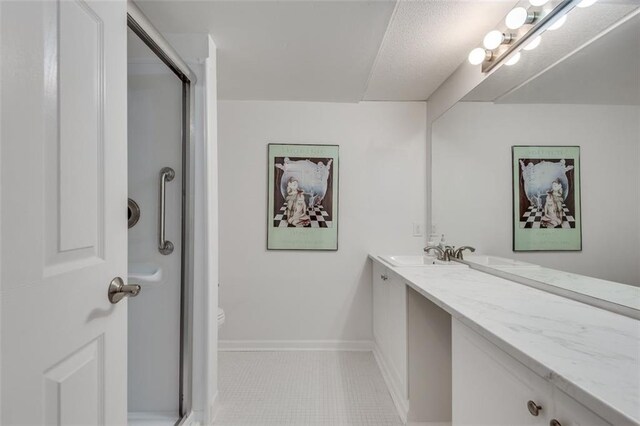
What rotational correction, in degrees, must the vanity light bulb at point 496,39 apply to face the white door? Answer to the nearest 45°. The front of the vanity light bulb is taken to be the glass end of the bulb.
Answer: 0° — it already faces it

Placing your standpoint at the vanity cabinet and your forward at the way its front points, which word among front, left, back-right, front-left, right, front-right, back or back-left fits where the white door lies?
front

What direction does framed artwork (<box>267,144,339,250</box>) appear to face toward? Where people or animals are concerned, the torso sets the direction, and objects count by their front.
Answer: toward the camera

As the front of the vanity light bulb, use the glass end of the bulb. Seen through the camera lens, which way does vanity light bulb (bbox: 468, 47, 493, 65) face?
facing the viewer and to the left of the viewer

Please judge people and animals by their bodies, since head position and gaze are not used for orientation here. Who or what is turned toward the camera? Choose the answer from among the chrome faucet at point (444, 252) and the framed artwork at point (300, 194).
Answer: the framed artwork

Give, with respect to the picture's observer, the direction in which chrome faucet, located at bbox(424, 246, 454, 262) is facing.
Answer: facing to the left of the viewer

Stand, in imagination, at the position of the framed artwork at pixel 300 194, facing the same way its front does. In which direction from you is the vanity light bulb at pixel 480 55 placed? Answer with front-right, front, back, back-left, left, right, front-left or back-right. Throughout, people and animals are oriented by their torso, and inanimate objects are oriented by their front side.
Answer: front-left

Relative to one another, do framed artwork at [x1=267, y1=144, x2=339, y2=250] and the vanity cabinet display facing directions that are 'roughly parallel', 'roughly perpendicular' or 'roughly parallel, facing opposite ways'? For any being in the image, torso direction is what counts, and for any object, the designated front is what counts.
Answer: roughly perpendicular

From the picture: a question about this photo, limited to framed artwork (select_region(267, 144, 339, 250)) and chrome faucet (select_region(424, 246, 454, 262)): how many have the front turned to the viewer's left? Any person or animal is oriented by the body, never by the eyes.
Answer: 1
